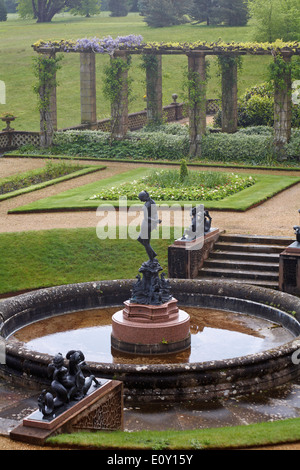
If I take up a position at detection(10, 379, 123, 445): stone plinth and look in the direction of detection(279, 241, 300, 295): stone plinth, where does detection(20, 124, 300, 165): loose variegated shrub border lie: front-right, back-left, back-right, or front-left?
front-left

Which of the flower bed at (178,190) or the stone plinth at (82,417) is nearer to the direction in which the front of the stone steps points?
the stone plinth

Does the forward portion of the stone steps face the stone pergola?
no

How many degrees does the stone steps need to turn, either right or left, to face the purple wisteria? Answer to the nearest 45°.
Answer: approximately 135° to its right

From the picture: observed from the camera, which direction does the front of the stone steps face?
facing the viewer and to the left of the viewer

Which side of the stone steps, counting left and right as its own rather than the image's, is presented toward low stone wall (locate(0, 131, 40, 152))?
right

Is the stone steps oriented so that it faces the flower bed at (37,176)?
no

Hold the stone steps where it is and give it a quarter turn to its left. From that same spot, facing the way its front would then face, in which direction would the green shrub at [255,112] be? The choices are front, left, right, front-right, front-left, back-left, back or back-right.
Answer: back-left

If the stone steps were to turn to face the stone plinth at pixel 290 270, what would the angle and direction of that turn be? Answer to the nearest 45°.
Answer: approximately 90° to its left

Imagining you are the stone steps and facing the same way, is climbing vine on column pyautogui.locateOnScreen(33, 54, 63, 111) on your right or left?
on your right

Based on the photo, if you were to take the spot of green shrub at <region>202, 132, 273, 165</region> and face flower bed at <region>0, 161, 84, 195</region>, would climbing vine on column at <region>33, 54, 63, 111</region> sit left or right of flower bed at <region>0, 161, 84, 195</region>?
right

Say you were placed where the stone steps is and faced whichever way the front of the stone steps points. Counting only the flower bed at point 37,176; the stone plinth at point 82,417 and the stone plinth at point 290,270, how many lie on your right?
1

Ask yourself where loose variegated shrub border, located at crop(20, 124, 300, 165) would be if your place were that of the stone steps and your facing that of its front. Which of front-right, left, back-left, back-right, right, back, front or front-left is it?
back-right
